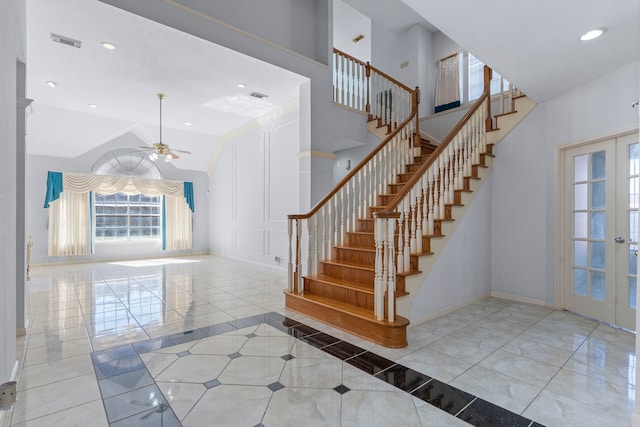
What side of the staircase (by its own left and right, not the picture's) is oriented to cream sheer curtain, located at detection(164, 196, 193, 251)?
right

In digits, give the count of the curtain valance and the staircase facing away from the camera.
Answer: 0

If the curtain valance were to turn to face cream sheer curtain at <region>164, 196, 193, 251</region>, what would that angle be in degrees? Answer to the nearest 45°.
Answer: approximately 90° to its left

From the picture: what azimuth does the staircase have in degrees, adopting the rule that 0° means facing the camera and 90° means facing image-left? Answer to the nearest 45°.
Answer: approximately 45°

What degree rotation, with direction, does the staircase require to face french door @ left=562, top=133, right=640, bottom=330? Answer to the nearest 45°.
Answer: approximately 135° to its left

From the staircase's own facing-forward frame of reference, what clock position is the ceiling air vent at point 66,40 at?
The ceiling air vent is roughly at 1 o'clock from the staircase.

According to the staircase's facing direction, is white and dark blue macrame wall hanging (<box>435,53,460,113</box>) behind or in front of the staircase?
behind

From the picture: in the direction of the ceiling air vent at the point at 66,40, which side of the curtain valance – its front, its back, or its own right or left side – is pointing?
front

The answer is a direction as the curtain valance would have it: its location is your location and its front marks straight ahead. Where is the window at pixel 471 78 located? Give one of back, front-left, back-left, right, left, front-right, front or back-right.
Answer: front-left

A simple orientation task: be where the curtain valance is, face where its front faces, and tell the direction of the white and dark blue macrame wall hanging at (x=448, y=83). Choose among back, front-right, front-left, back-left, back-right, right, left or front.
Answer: front-left
